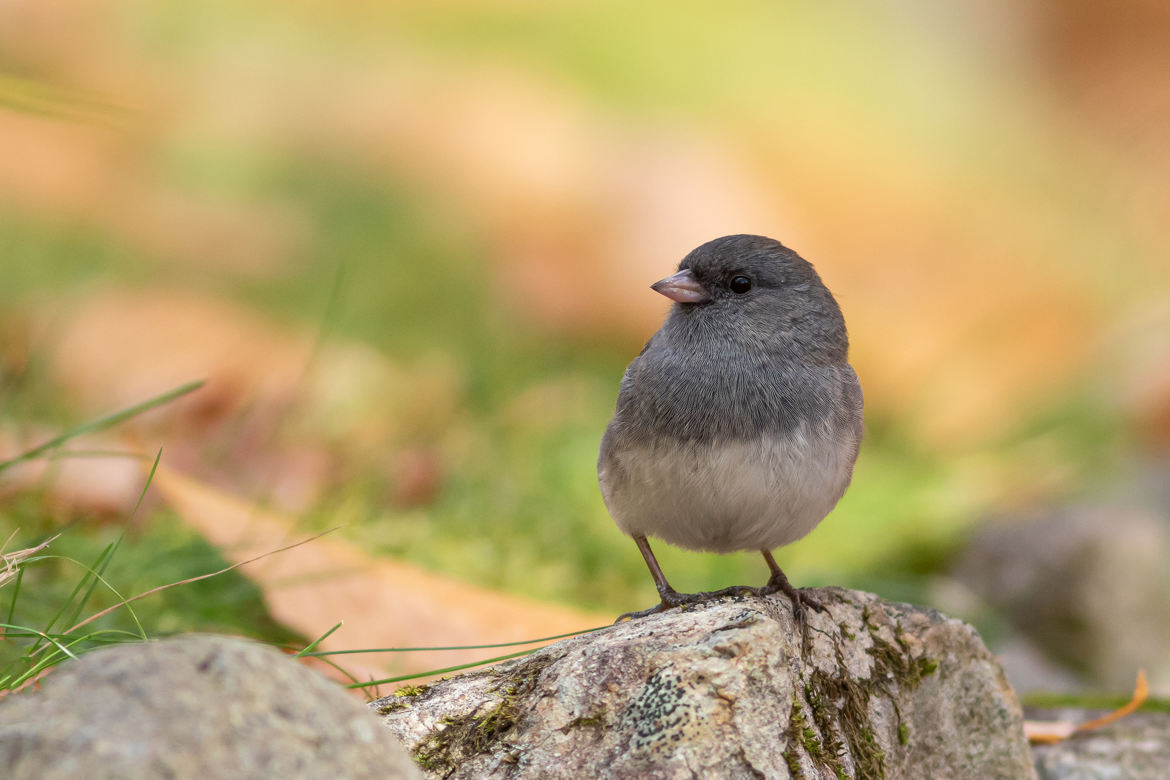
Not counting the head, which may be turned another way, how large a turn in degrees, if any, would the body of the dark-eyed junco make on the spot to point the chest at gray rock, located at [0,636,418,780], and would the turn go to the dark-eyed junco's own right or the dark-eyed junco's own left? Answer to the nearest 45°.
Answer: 0° — it already faces it

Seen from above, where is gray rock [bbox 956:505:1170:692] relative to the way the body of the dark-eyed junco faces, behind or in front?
behind

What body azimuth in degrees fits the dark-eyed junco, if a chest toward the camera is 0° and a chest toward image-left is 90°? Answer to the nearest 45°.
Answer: approximately 0°
